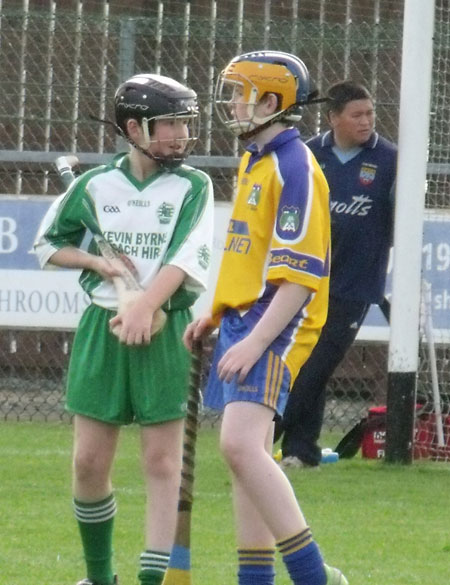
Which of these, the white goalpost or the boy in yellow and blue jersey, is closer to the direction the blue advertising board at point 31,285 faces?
the boy in yellow and blue jersey

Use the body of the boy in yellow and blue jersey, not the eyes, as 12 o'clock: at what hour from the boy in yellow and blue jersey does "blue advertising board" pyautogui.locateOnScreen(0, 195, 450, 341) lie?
The blue advertising board is roughly at 4 o'clock from the boy in yellow and blue jersey.

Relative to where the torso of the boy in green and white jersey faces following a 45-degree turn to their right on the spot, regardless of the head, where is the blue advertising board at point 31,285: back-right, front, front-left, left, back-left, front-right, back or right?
back-right

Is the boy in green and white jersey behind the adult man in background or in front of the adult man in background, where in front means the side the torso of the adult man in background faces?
in front

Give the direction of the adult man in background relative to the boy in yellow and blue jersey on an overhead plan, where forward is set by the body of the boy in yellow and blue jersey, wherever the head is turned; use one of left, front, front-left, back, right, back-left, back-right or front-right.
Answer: back-right

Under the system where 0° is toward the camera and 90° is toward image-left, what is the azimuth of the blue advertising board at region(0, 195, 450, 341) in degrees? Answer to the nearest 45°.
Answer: approximately 0°

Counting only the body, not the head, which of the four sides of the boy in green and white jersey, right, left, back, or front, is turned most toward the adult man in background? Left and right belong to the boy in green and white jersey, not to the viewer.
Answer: back

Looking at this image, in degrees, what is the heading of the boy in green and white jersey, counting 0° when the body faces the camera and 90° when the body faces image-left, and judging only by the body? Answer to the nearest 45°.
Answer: approximately 0°

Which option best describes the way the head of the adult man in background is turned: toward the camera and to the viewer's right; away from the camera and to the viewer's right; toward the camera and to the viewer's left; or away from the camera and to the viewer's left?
toward the camera and to the viewer's right

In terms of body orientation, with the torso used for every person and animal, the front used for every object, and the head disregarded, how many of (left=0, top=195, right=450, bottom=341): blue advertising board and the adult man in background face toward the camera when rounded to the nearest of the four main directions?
2

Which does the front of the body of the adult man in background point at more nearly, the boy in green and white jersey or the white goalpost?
the boy in green and white jersey
